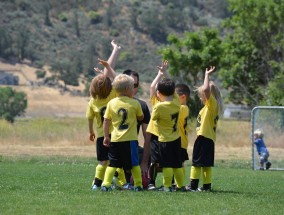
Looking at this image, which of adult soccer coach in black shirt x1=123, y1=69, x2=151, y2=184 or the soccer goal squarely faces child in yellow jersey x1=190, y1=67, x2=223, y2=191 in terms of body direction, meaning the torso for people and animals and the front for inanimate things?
the soccer goal

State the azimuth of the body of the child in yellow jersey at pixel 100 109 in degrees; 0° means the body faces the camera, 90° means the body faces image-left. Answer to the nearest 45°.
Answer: approximately 225°

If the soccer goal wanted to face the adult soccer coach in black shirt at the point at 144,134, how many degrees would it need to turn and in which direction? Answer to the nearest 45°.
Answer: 0° — it already faces them

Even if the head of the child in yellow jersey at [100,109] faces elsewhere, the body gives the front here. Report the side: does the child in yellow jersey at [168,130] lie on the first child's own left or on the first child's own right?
on the first child's own right

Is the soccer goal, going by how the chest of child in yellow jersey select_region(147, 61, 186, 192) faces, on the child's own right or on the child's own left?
on the child's own right

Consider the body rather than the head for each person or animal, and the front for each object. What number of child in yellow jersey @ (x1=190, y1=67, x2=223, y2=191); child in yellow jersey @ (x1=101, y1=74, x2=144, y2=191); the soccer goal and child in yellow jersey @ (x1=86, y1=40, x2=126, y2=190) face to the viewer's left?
1

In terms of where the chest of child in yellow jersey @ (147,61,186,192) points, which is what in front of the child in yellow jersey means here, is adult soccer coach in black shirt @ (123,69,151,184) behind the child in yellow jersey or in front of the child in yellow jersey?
in front

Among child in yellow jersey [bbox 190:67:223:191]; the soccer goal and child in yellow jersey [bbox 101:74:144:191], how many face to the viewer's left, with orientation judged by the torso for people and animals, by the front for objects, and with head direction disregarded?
1

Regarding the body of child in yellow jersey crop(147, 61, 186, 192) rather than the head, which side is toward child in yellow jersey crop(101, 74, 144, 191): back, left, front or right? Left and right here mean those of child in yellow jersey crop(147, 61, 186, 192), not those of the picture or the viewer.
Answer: left

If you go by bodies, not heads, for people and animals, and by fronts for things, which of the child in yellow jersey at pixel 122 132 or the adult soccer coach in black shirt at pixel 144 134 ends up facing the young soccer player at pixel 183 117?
the child in yellow jersey

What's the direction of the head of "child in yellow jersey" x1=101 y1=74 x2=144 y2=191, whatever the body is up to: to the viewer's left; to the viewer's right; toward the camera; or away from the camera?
away from the camera
